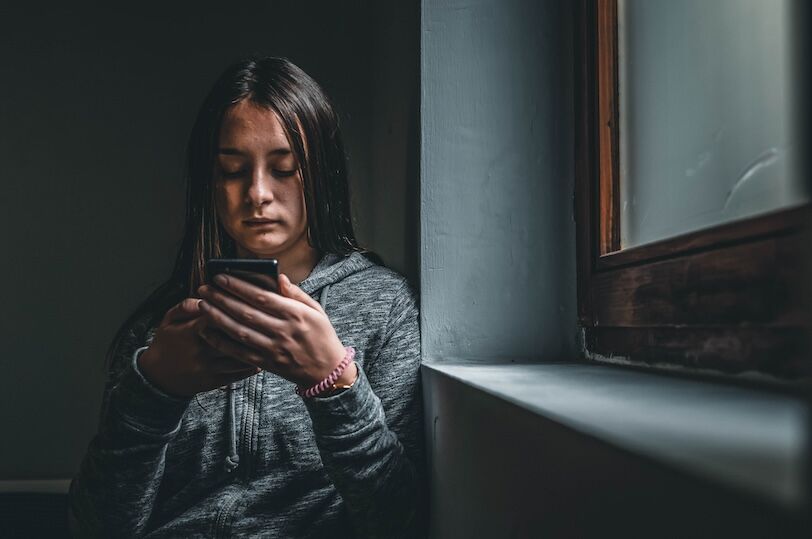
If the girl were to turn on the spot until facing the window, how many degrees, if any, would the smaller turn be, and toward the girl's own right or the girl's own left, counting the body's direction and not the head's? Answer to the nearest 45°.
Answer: approximately 45° to the girl's own left

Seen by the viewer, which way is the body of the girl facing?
toward the camera
